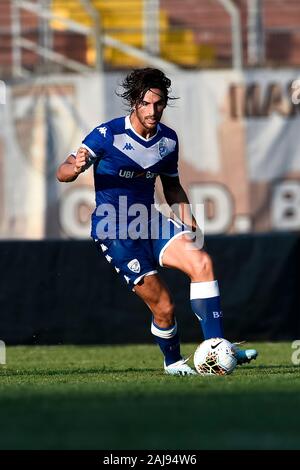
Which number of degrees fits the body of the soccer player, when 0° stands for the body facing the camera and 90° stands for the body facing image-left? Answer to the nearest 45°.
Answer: approximately 315°

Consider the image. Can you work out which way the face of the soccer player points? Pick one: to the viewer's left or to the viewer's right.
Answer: to the viewer's right
